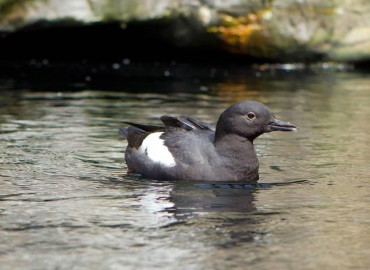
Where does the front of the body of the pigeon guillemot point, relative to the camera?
to the viewer's right

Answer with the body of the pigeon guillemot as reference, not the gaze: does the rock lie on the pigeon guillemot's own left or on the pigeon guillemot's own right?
on the pigeon guillemot's own left
